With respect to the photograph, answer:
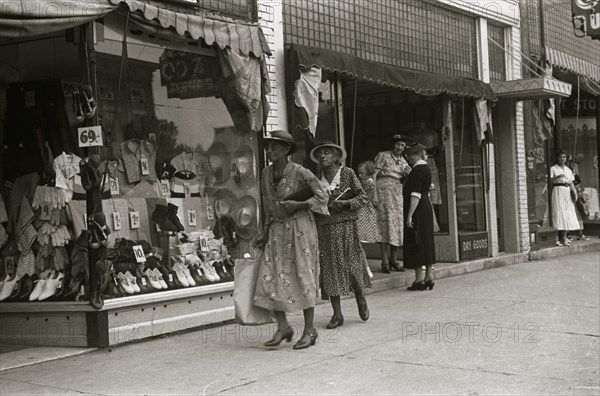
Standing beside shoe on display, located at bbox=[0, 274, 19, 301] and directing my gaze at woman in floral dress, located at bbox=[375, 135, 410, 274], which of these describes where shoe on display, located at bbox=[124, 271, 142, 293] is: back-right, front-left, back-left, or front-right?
front-right

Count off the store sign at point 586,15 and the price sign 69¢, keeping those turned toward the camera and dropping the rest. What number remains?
2

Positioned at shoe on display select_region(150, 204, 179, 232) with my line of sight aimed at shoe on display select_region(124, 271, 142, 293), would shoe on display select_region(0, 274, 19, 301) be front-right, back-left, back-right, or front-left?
front-right

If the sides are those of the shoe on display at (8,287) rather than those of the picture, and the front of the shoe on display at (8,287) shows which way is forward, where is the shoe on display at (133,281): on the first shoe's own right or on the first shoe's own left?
on the first shoe's own left

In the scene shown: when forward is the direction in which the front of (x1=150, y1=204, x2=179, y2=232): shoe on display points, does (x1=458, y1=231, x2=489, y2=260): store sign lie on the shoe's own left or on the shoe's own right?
on the shoe's own left

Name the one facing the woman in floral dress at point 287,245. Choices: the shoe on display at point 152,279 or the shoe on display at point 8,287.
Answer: the shoe on display at point 152,279

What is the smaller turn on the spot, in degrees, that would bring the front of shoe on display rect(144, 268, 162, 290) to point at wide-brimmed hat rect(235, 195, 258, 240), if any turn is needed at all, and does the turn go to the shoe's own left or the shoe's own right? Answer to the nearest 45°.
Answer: approximately 90° to the shoe's own left

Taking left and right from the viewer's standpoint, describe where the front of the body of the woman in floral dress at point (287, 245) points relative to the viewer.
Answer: facing the viewer and to the left of the viewer

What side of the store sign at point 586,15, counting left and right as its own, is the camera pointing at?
front

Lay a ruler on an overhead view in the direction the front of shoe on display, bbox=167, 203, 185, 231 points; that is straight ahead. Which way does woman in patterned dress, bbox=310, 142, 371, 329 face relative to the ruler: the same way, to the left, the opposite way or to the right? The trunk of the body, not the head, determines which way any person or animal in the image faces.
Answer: to the right

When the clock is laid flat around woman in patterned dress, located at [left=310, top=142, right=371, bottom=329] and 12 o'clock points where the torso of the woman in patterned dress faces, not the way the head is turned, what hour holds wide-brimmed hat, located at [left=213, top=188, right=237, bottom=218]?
The wide-brimmed hat is roughly at 3 o'clock from the woman in patterned dress.

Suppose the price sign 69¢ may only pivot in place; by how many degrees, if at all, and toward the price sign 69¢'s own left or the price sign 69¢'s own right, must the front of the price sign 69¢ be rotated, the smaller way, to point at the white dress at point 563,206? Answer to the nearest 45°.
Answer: approximately 135° to the price sign 69¢'s own left

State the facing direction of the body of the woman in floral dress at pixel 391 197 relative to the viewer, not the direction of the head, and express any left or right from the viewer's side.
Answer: facing the viewer and to the right of the viewer

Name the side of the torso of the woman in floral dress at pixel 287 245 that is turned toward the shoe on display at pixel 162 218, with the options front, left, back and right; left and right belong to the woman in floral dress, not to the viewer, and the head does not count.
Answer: right

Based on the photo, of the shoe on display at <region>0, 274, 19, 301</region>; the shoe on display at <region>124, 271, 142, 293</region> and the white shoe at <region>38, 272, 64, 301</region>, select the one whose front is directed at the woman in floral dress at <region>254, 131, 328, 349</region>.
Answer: the shoe on display at <region>124, 271, 142, 293</region>
